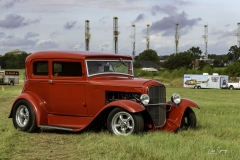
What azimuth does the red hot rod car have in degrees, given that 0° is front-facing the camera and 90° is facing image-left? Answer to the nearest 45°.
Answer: approximately 315°
